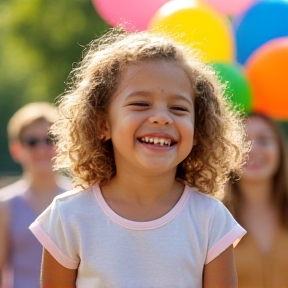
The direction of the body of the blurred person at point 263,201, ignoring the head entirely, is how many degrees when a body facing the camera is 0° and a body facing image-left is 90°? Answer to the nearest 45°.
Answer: approximately 0°

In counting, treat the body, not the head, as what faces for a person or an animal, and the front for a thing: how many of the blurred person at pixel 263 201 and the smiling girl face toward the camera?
2

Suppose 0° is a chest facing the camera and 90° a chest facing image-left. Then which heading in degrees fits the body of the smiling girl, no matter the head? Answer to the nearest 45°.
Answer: approximately 0°

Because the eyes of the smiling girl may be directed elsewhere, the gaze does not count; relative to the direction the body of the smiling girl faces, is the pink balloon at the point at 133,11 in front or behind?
behind

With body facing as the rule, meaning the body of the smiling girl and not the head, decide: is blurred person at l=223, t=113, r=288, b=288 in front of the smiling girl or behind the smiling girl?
behind

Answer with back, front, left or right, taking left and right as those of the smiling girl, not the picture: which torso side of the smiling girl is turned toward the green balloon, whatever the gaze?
back
